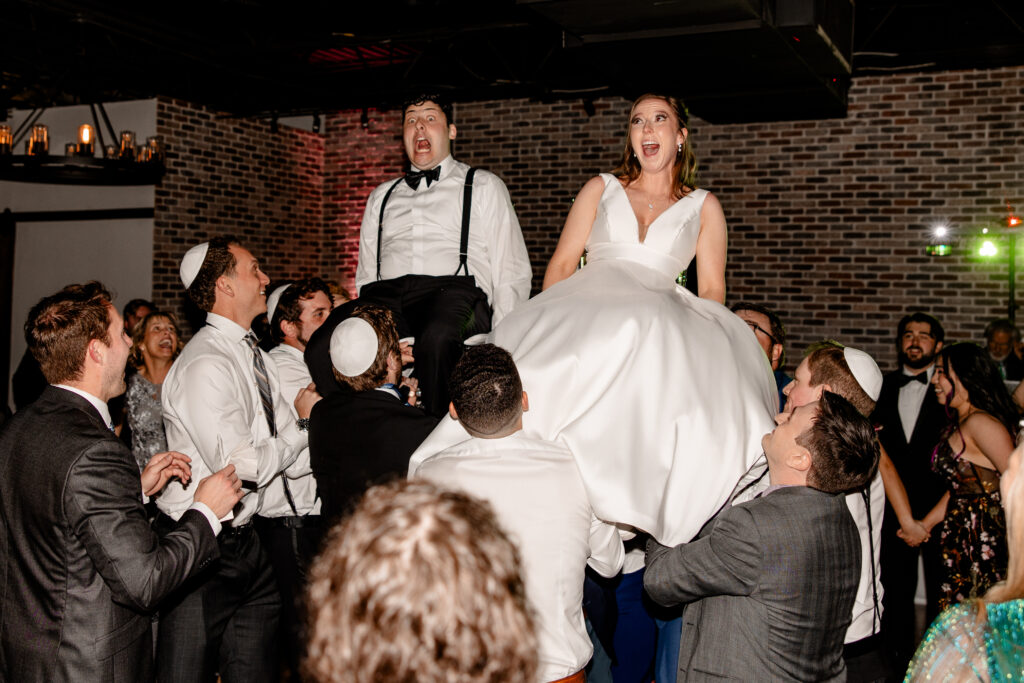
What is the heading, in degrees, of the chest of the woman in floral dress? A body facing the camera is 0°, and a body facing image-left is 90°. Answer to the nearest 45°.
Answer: approximately 90°

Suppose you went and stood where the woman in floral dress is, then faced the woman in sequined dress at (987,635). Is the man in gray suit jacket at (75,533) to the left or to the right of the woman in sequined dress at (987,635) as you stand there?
right

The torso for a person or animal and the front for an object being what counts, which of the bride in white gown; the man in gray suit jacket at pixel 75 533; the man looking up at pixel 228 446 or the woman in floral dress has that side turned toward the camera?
the bride in white gown

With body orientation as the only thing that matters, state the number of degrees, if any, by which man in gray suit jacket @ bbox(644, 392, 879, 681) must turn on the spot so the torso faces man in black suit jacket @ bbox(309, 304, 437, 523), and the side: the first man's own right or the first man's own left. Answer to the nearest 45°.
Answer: approximately 45° to the first man's own left

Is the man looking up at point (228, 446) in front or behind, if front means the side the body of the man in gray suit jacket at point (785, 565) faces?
in front

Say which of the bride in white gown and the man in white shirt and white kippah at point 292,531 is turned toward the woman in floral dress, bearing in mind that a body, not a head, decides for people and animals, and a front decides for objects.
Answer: the man in white shirt and white kippah

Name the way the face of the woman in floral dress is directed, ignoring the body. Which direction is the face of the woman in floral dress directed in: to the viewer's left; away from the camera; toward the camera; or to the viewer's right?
to the viewer's left

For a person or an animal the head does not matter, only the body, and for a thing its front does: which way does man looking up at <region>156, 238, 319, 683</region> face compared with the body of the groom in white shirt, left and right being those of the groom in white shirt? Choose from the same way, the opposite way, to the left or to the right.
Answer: to the left

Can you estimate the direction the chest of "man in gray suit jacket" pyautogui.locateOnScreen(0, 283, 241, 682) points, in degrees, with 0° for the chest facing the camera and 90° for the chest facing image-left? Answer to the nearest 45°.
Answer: approximately 225°
